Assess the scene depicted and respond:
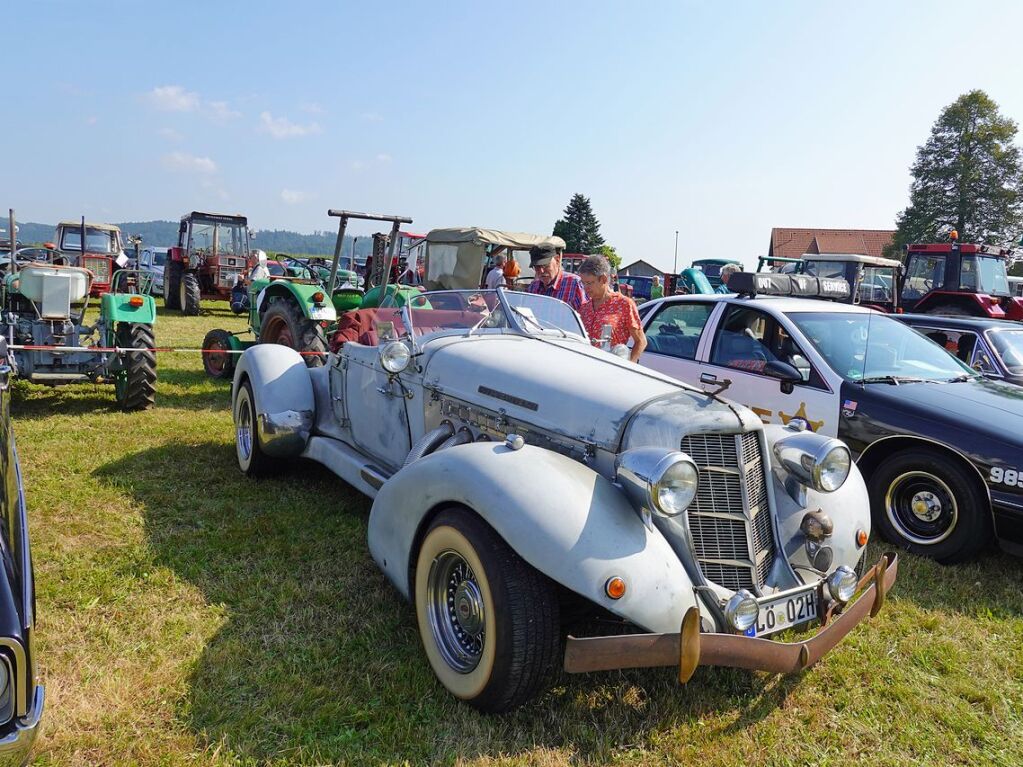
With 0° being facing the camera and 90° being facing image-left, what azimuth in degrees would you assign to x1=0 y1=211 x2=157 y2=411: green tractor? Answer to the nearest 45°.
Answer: approximately 180°

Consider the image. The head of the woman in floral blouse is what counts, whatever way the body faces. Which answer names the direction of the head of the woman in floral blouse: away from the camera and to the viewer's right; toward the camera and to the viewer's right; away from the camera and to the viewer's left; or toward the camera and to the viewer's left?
toward the camera and to the viewer's left

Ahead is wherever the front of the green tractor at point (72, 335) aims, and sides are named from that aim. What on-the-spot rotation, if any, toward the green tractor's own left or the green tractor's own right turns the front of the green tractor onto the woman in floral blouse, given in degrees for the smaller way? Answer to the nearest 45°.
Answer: approximately 135° to the green tractor's own right

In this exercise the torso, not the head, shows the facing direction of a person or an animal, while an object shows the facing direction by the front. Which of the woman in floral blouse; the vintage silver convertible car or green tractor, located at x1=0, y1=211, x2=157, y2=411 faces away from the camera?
the green tractor

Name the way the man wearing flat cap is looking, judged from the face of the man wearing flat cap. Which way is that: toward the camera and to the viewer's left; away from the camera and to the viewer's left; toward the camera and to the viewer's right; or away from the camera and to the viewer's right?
toward the camera and to the viewer's left

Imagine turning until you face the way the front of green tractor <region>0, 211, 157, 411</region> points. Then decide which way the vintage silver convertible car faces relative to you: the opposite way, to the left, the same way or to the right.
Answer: the opposite way

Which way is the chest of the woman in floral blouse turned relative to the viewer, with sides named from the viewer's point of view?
facing the viewer and to the left of the viewer

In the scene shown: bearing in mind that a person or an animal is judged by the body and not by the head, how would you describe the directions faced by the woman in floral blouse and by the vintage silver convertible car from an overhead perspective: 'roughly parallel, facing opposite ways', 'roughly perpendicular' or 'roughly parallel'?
roughly perpendicular

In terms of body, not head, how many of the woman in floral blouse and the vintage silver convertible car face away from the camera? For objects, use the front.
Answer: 0
